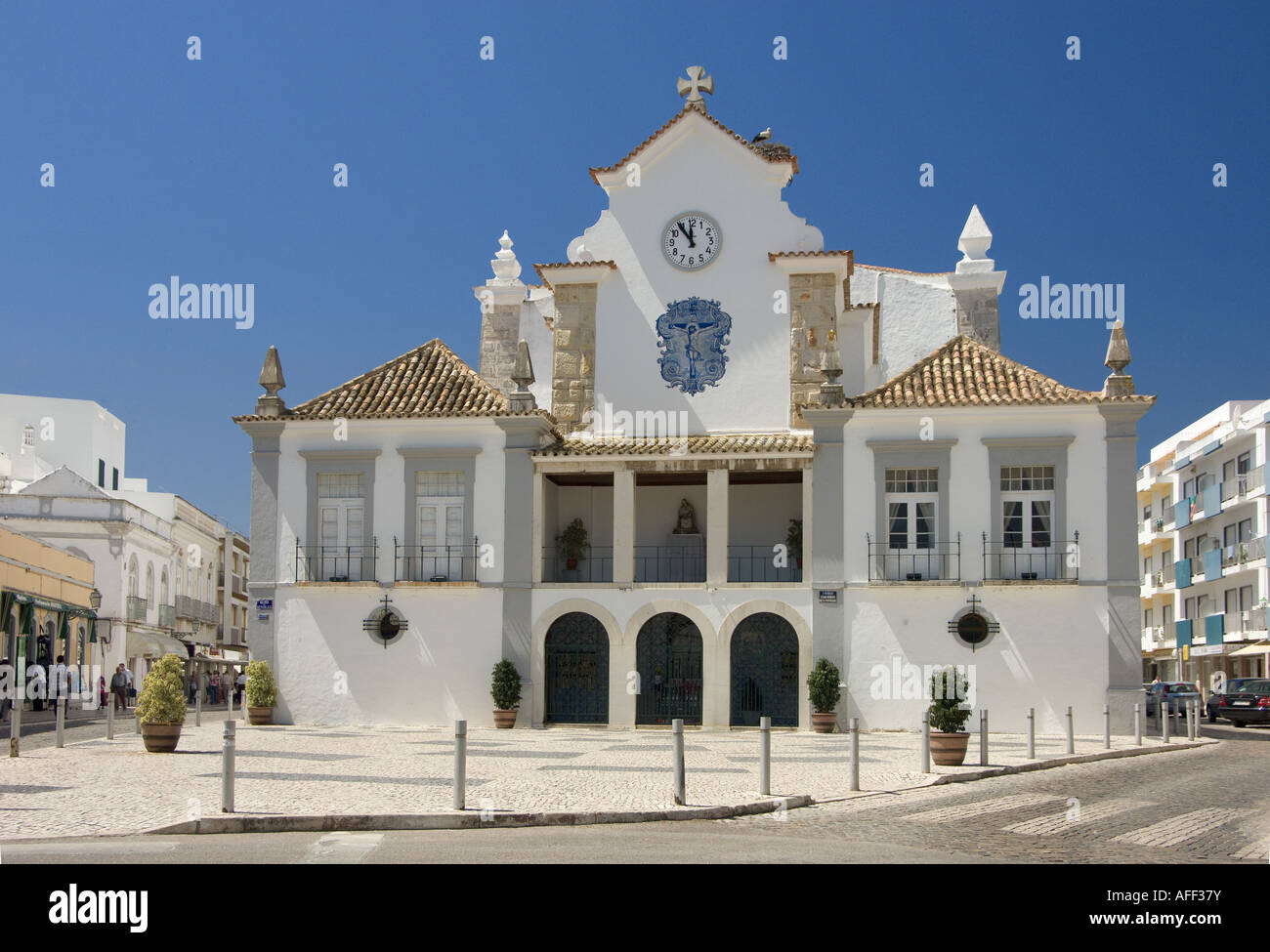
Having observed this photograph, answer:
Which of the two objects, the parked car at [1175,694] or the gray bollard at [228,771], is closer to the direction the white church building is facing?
the gray bollard

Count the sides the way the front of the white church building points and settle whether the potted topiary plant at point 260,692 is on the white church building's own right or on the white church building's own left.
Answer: on the white church building's own right

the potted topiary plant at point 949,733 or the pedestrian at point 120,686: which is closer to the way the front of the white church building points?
the potted topiary plant

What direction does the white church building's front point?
toward the camera

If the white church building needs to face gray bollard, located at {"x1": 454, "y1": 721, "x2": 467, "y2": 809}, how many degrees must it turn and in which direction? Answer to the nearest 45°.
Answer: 0° — it already faces it

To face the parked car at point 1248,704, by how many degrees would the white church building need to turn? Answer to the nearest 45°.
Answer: approximately 135° to its left

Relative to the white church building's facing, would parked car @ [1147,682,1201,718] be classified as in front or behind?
behind

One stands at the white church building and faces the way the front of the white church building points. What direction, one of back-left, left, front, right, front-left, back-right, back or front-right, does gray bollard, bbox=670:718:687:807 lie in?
front

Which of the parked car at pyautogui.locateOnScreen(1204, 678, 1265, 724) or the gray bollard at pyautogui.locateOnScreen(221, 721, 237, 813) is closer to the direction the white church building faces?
the gray bollard
